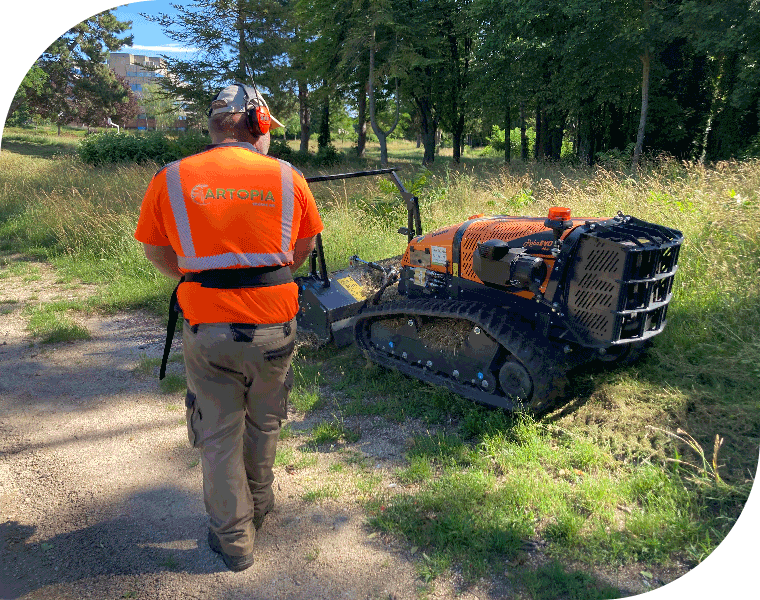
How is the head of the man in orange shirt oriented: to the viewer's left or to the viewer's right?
to the viewer's right

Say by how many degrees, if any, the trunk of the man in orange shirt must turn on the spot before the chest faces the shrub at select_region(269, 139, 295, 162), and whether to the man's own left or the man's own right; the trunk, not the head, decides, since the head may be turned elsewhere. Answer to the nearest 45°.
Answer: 0° — they already face it

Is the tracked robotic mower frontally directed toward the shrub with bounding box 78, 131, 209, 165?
yes

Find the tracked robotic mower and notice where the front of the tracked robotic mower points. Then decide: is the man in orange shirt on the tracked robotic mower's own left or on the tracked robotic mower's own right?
on the tracked robotic mower's own left

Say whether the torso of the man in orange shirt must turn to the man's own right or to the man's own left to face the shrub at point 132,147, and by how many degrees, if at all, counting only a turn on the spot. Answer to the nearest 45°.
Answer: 0° — they already face it

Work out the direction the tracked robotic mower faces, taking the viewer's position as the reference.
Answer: facing away from the viewer and to the left of the viewer

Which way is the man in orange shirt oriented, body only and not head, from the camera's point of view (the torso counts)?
away from the camera
